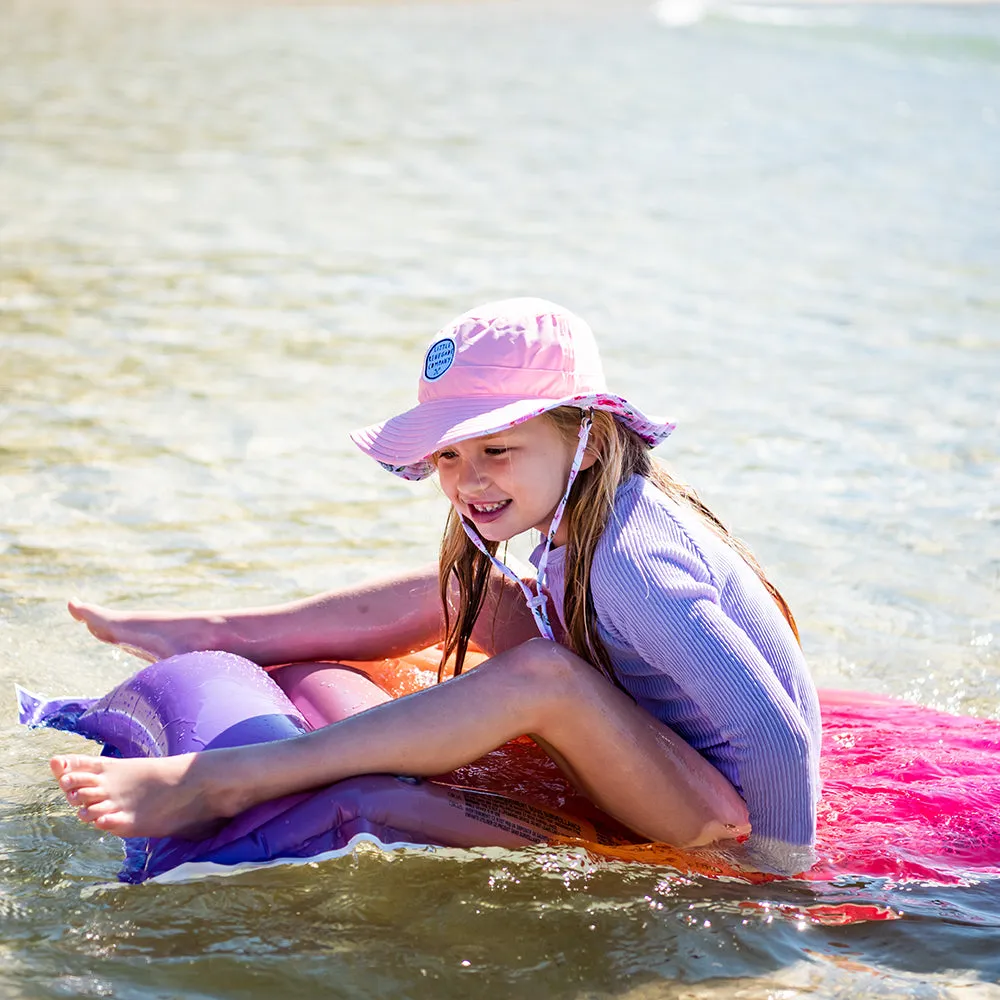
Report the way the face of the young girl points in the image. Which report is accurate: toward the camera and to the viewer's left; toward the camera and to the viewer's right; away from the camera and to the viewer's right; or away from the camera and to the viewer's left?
toward the camera and to the viewer's left

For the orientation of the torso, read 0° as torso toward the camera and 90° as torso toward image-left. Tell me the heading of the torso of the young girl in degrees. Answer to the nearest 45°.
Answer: approximately 90°
